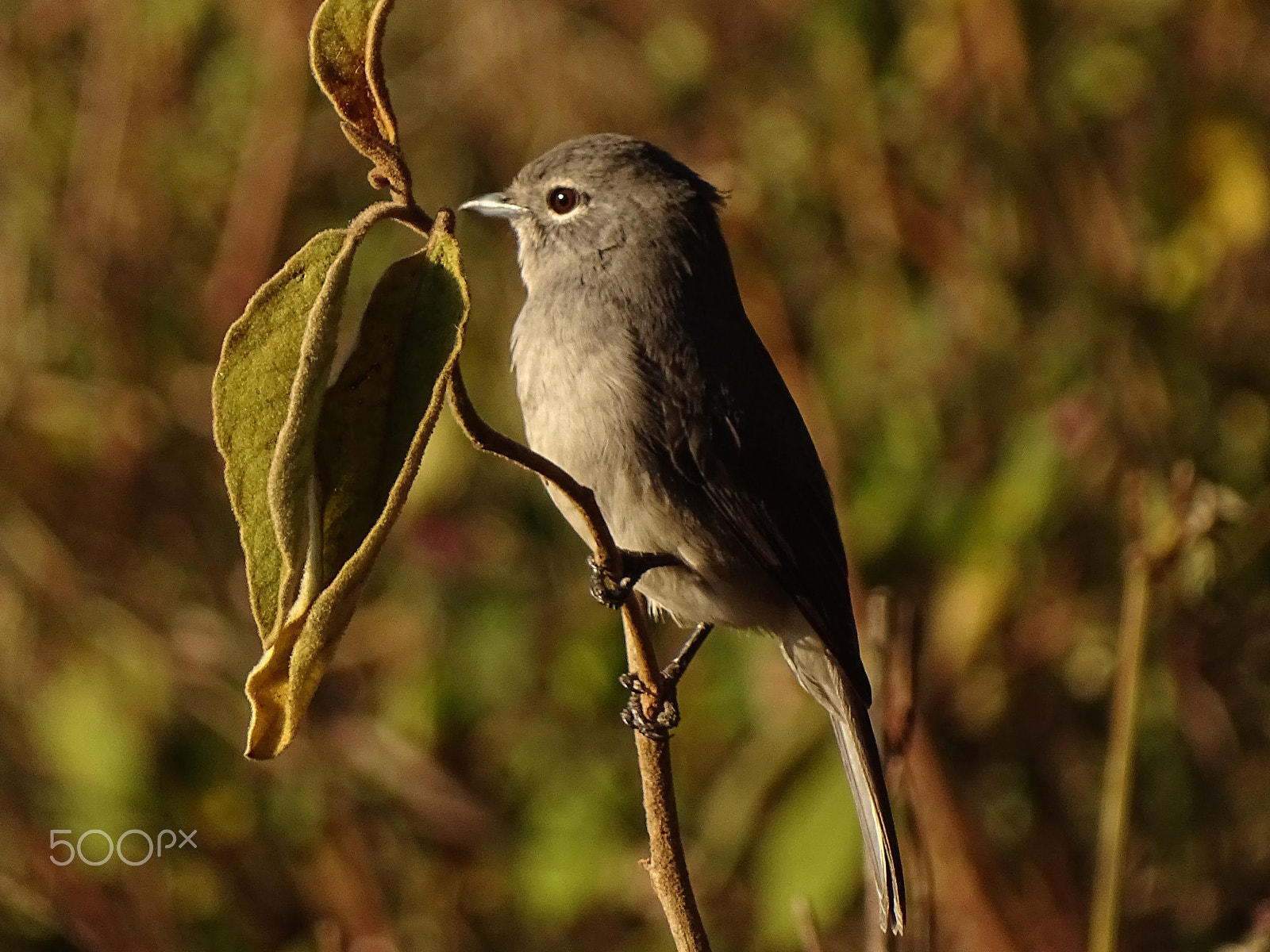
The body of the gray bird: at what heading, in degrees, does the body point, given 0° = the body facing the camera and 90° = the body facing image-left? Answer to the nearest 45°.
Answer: approximately 90°

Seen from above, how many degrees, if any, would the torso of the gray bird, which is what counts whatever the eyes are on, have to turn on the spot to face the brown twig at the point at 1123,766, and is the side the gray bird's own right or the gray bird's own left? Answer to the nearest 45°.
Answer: approximately 135° to the gray bird's own right

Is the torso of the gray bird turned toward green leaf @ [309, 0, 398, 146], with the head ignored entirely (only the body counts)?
no
